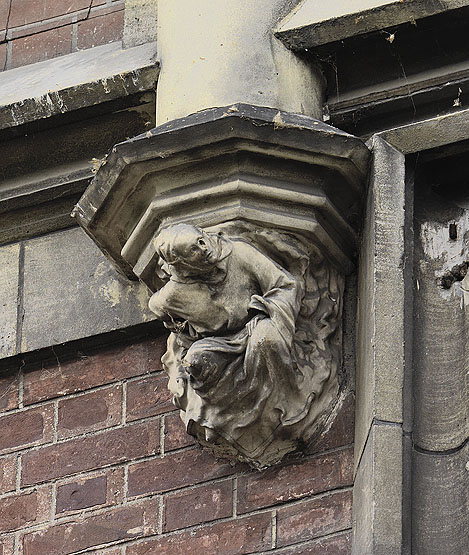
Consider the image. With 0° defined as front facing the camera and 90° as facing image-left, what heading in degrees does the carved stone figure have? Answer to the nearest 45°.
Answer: approximately 45°
